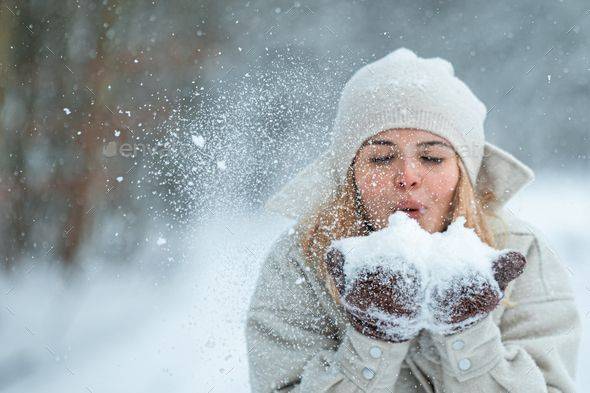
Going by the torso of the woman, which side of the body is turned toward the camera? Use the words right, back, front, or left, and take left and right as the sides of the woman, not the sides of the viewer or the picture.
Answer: front
